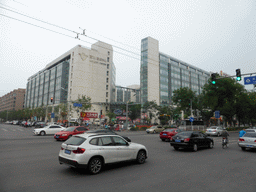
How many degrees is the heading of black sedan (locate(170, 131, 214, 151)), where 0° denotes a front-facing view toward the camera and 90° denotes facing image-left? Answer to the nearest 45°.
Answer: approximately 225°

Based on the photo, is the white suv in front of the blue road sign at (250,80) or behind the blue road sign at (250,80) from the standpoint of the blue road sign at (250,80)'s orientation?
in front

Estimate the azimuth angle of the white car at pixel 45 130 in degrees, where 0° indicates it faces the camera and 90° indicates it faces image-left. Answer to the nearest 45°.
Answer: approximately 45°

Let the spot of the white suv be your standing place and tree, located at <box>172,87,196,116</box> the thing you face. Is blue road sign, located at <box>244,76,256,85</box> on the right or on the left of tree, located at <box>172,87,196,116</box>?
right

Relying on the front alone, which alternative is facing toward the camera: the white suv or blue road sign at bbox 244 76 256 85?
the blue road sign

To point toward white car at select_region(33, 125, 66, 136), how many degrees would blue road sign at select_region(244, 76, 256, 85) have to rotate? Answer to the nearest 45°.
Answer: approximately 90° to its right

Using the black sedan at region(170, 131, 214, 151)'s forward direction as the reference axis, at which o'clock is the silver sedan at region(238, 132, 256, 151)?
The silver sedan is roughly at 1 o'clock from the black sedan.

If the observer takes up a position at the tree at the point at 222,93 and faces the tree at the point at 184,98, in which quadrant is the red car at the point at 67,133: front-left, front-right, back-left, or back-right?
front-left

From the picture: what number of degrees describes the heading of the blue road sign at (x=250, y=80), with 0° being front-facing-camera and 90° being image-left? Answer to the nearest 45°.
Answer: approximately 0°

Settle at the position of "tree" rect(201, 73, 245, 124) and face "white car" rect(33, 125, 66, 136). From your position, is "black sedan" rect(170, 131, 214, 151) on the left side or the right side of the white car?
left

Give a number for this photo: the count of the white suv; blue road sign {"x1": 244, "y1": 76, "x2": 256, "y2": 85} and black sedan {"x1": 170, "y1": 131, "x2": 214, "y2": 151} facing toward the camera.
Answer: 1

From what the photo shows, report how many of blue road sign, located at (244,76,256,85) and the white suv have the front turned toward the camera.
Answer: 1
